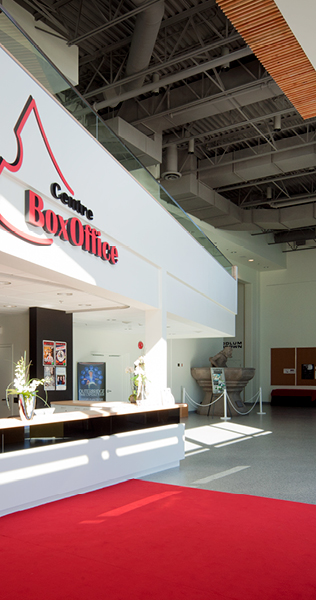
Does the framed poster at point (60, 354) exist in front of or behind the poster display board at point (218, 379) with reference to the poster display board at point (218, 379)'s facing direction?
in front

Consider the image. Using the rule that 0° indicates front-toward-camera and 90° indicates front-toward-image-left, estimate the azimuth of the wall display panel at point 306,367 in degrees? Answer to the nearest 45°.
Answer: approximately 0°

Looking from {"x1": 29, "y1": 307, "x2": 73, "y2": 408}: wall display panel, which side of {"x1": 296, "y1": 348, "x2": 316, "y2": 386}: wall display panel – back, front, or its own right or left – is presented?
front

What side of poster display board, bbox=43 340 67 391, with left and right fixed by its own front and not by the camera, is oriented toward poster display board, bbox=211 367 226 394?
left

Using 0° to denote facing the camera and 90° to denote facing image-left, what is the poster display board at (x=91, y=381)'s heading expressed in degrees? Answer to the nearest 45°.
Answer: approximately 0°

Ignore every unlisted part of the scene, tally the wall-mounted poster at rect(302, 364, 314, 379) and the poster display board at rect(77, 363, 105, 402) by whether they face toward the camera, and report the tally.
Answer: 2
